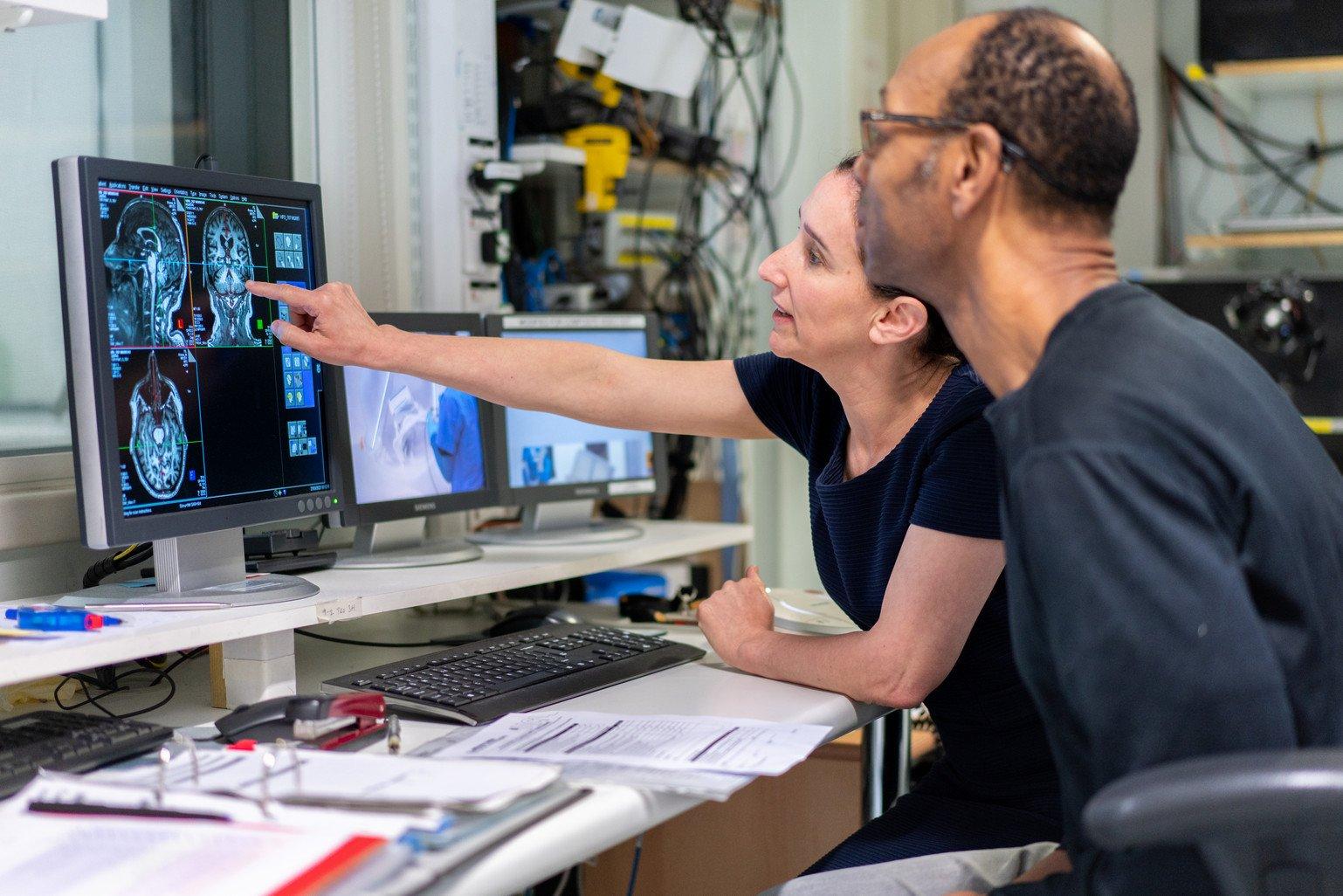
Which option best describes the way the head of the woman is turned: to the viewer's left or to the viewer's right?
to the viewer's left

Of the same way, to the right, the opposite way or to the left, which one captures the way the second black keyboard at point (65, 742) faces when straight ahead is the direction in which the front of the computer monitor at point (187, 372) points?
the same way

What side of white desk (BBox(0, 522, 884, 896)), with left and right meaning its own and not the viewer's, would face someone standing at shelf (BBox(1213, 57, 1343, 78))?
left

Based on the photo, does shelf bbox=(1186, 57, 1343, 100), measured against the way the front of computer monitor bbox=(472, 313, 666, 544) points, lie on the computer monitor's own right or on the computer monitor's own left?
on the computer monitor's own left

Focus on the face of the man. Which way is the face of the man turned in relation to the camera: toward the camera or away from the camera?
away from the camera

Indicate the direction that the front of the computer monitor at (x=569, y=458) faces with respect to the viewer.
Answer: facing the viewer and to the right of the viewer

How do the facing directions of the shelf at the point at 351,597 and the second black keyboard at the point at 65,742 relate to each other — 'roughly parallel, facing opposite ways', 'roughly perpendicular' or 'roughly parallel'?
roughly parallel

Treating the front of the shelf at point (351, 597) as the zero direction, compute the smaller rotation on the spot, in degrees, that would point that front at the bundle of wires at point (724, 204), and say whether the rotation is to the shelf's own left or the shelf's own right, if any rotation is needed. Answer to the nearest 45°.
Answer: approximately 90° to the shelf's own left

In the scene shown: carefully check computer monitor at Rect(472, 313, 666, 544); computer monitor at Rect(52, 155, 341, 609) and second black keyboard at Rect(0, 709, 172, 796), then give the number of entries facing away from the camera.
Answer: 0
